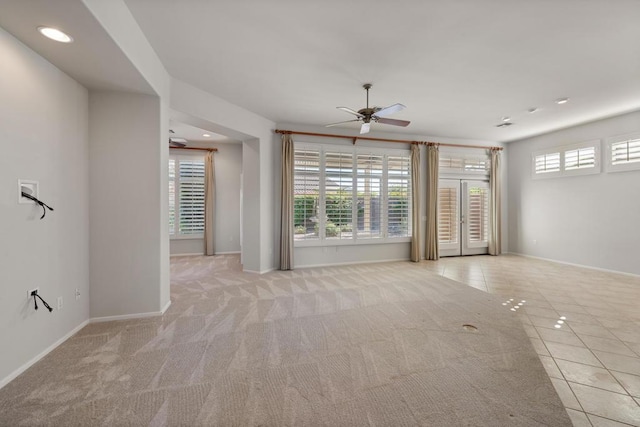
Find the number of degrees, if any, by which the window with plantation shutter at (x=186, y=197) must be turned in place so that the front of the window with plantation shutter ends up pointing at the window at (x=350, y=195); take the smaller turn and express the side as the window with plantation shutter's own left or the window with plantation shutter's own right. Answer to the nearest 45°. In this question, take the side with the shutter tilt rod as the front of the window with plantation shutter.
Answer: approximately 45° to the window with plantation shutter's own left

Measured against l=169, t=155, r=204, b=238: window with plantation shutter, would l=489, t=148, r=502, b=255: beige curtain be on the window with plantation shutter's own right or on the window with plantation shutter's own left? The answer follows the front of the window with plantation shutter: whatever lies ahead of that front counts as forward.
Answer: on the window with plantation shutter's own left

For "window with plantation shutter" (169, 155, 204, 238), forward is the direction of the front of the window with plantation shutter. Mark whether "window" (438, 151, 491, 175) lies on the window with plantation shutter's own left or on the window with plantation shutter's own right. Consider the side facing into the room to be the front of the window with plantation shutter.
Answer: on the window with plantation shutter's own left

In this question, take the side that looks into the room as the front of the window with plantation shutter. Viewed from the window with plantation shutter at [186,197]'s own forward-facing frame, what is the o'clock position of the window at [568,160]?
The window is roughly at 10 o'clock from the window with plantation shutter.

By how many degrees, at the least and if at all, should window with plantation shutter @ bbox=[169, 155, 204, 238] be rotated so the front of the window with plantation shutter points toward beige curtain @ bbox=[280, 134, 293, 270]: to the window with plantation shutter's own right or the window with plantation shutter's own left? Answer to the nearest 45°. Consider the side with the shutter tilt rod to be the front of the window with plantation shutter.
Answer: approximately 45° to the window with plantation shutter's own left

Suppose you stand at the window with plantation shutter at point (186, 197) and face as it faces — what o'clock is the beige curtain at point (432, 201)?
The beige curtain is roughly at 10 o'clock from the window with plantation shutter.

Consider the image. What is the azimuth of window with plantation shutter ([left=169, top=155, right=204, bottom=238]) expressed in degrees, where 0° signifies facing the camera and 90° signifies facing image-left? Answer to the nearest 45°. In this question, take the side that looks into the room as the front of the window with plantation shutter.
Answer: approximately 0°
